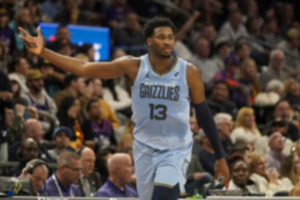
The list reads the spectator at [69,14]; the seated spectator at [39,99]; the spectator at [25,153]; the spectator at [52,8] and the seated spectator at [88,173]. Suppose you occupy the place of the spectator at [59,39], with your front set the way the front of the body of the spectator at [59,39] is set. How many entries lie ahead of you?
3

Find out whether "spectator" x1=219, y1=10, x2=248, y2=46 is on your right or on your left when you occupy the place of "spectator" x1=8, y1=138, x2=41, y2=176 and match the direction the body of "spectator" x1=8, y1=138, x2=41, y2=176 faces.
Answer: on your left

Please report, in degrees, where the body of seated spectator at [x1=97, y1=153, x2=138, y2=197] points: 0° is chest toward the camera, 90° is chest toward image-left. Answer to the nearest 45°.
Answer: approximately 315°

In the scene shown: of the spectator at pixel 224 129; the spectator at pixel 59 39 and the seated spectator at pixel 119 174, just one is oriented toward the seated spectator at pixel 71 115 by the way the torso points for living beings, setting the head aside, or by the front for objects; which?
the spectator at pixel 59 39

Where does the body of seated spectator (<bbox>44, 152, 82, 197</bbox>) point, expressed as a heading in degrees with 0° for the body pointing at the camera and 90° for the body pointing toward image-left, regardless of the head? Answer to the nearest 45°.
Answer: approximately 315°

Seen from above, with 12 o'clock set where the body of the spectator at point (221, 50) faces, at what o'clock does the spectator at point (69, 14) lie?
the spectator at point (69, 14) is roughly at 4 o'clock from the spectator at point (221, 50).

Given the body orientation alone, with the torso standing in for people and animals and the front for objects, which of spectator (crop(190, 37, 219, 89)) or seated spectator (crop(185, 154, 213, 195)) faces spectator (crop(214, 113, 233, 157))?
spectator (crop(190, 37, 219, 89))

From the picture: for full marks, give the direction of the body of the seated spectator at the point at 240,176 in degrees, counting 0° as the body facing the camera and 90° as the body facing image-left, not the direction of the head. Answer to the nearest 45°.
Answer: approximately 0°

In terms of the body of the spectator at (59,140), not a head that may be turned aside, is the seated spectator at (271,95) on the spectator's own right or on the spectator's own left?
on the spectator's own left

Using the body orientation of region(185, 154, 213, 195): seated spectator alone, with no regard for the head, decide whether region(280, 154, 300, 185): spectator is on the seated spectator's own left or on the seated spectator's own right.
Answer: on the seated spectator's own left

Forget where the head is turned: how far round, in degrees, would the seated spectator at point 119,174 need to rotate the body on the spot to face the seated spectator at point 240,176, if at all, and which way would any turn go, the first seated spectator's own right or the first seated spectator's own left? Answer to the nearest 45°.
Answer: approximately 45° to the first seated spectator's own left

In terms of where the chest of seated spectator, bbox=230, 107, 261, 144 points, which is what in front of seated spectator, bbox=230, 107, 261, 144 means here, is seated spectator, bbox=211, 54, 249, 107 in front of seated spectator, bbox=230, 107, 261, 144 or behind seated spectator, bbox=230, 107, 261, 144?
behind
